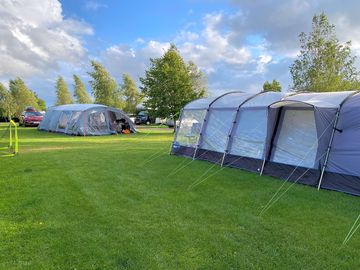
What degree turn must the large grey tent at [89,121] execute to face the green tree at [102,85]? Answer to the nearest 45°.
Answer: approximately 135° to its left

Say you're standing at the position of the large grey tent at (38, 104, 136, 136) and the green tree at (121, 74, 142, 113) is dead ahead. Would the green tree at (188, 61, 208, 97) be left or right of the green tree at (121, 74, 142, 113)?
right

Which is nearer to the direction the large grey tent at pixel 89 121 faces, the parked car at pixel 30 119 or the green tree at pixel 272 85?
the green tree

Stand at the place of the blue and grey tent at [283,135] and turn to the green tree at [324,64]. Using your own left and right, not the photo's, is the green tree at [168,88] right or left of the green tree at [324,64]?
left

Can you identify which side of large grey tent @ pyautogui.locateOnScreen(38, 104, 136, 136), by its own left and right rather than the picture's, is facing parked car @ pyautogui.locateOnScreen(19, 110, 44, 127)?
back

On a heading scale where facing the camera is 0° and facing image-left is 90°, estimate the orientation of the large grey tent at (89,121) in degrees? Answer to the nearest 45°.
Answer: approximately 315°

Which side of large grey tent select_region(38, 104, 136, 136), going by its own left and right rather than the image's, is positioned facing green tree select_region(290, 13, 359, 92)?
front

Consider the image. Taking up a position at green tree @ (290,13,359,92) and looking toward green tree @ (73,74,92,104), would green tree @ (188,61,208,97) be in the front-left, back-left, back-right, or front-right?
front-right

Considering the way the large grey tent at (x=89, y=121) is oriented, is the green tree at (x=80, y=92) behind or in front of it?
behind

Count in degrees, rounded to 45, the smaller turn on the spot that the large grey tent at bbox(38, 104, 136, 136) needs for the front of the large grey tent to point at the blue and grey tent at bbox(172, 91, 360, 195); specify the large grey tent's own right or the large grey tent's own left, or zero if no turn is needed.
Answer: approximately 45° to the large grey tent's own right

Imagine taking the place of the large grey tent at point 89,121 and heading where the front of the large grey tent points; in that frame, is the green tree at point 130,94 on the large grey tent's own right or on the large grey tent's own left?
on the large grey tent's own left

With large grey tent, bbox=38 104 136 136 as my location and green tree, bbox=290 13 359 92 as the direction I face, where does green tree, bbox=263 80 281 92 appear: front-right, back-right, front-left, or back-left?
front-left

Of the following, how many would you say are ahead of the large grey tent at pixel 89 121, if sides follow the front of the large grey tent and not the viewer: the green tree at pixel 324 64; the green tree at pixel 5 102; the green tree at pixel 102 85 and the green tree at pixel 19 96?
1
